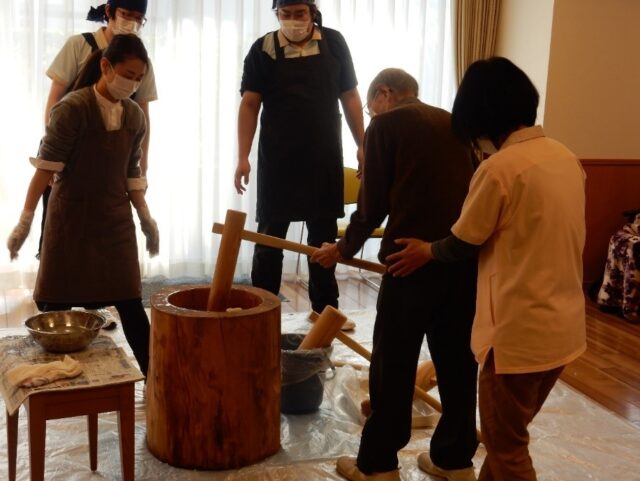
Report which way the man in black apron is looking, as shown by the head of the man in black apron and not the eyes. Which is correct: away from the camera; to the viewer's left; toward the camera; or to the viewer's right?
toward the camera

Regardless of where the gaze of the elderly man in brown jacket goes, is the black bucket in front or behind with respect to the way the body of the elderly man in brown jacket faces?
in front

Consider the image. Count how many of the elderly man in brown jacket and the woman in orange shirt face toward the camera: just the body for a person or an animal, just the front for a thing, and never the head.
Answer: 0

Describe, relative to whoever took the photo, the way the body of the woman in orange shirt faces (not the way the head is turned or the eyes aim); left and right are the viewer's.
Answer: facing away from the viewer and to the left of the viewer

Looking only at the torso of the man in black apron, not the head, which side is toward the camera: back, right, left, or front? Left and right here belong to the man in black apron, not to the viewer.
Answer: front

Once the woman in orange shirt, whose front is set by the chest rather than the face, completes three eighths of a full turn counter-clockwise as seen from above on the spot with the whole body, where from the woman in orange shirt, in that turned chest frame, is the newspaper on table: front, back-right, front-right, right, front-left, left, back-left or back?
right

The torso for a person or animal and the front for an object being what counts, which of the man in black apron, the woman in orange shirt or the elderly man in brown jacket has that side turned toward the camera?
the man in black apron

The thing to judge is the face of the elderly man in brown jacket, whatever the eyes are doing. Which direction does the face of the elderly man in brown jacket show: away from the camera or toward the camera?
away from the camera

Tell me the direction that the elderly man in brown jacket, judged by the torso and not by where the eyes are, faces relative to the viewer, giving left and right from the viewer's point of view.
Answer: facing away from the viewer and to the left of the viewer

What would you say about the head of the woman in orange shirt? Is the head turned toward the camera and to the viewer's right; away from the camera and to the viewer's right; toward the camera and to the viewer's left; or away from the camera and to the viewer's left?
away from the camera and to the viewer's left

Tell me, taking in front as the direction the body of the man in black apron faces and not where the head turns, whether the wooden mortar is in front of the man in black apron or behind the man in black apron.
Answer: in front

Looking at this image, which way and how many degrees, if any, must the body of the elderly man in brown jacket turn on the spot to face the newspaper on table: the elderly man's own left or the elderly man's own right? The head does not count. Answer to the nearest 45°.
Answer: approximately 45° to the elderly man's own left

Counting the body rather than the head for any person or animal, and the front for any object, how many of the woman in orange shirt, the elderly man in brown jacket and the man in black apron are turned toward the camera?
1

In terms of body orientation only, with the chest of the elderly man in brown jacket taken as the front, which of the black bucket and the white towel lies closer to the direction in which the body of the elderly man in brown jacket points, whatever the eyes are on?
the black bucket

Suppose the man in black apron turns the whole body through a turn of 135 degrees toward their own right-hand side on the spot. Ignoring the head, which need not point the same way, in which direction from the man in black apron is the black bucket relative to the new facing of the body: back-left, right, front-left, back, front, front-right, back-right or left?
back-left
